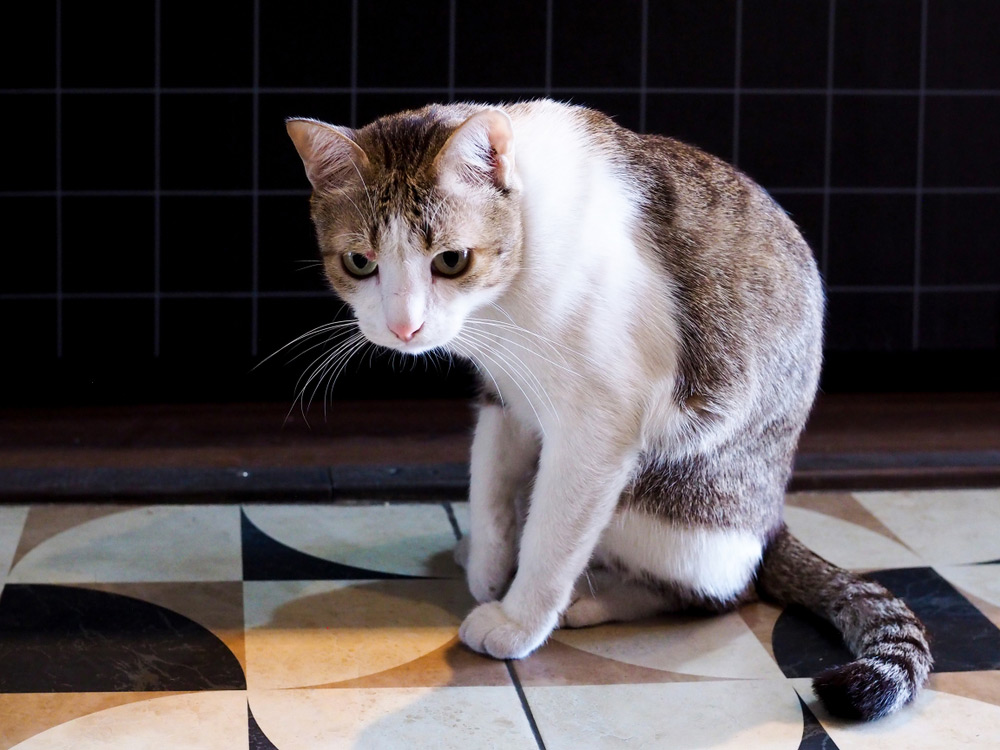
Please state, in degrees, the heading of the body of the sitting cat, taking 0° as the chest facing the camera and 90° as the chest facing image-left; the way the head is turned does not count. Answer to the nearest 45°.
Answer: approximately 45°

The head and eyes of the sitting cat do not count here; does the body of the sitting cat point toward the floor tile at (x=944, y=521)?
no
